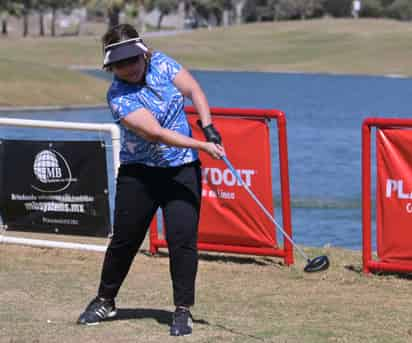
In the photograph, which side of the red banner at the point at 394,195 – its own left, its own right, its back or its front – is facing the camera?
front

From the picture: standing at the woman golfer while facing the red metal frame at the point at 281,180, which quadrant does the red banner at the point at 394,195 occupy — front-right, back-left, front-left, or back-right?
front-right

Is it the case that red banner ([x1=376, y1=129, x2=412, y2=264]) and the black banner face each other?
no

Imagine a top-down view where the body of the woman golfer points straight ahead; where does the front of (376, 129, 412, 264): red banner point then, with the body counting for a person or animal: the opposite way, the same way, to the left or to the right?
the same way

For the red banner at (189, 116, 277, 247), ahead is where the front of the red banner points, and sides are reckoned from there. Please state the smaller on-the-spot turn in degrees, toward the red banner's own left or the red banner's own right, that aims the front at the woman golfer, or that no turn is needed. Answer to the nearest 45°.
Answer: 0° — it already faces them

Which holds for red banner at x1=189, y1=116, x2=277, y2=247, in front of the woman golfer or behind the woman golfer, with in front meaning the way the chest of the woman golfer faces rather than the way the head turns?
behind

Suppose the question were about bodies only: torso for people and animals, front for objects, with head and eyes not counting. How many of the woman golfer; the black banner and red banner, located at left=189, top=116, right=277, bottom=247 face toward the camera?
3

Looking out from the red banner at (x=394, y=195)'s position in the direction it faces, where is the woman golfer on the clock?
The woman golfer is roughly at 1 o'clock from the red banner.

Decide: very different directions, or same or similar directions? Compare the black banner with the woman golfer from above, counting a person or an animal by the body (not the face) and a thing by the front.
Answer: same or similar directions

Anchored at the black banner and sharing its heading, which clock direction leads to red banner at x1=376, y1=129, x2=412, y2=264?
The red banner is roughly at 10 o'clock from the black banner.

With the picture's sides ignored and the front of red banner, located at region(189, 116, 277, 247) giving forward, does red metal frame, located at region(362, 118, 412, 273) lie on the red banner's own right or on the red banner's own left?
on the red banner's own left

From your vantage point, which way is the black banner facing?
toward the camera

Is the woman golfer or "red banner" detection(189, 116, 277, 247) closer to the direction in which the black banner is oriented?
the woman golfer

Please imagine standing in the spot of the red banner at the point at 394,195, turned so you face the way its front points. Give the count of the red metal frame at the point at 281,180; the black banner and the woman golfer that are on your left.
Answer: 0

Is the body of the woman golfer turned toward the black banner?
no

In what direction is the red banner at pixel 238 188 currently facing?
toward the camera
